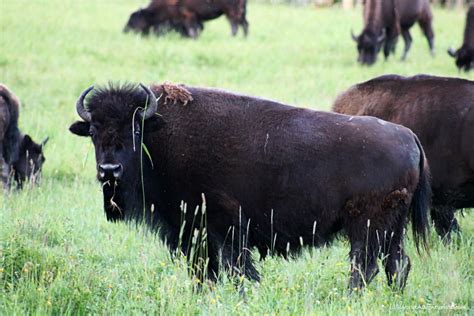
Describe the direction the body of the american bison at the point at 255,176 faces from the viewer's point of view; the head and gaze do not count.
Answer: to the viewer's left

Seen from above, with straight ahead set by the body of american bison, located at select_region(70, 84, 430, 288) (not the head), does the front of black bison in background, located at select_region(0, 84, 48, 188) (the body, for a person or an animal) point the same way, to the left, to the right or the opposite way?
the opposite way

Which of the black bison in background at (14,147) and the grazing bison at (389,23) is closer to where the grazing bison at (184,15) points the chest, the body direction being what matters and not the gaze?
the black bison in background

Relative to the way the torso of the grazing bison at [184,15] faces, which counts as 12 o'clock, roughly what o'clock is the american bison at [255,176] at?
The american bison is roughly at 9 o'clock from the grazing bison.

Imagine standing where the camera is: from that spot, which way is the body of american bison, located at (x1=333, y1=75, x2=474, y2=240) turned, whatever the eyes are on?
to the viewer's left

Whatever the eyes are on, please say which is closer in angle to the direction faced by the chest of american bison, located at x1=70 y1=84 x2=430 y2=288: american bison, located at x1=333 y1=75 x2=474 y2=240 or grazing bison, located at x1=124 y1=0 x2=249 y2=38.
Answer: the grazing bison

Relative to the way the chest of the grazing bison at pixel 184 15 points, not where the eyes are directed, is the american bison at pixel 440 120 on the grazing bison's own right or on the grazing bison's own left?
on the grazing bison's own left

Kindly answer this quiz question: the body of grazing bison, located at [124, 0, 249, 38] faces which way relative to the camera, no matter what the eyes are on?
to the viewer's left

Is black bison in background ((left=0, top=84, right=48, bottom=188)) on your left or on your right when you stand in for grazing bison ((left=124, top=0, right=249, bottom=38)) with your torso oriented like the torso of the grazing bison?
on your left

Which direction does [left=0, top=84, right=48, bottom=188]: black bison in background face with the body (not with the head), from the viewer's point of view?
to the viewer's right

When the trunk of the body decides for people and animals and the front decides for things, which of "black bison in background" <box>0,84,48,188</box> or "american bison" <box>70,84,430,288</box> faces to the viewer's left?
the american bison
